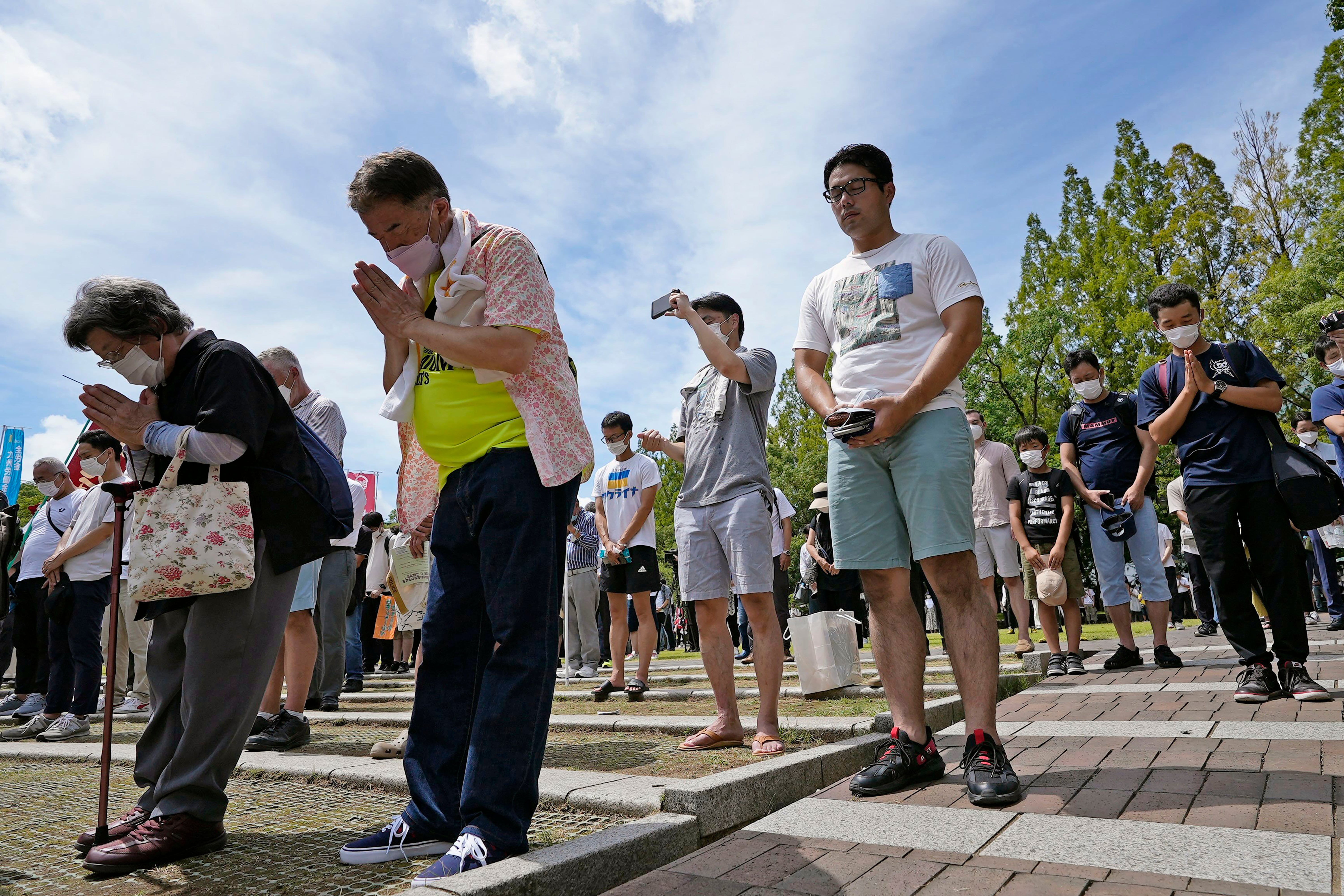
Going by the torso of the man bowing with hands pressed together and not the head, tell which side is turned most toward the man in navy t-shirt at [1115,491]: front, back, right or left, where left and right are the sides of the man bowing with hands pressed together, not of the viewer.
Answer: back

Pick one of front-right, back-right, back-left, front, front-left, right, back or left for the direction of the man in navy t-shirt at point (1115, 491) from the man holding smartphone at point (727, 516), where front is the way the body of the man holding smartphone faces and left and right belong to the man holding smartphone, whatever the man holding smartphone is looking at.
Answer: back

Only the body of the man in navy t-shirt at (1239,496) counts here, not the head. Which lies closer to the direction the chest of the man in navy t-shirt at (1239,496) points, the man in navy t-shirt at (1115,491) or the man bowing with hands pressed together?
the man bowing with hands pressed together

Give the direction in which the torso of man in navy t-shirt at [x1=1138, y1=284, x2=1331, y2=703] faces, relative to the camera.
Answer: toward the camera

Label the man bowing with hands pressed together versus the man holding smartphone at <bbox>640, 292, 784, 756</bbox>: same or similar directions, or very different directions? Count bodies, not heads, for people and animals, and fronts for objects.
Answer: same or similar directions

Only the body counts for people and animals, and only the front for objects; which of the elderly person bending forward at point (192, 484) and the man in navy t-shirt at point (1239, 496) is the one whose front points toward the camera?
the man in navy t-shirt

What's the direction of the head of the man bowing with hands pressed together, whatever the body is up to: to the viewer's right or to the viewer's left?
to the viewer's left

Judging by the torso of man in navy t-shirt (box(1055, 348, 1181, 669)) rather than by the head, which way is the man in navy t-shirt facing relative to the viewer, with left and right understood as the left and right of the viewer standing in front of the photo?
facing the viewer

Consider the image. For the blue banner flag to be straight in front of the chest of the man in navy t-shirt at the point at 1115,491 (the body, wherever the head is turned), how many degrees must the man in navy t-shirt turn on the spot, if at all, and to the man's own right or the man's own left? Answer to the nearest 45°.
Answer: approximately 90° to the man's own right

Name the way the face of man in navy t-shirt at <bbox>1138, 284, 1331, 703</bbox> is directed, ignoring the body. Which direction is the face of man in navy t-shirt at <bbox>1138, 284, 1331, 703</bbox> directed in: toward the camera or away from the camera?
toward the camera

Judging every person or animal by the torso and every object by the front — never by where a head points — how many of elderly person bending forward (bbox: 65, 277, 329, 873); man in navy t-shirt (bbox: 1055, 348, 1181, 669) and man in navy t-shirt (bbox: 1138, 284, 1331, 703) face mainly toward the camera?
2

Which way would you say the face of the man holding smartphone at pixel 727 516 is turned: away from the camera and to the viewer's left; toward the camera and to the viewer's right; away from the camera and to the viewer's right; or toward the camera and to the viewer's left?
toward the camera and to the viewer's left

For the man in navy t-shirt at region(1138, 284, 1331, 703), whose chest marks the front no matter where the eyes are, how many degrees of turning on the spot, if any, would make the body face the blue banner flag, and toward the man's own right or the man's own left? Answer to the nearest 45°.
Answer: approximately 90° to the man's own right

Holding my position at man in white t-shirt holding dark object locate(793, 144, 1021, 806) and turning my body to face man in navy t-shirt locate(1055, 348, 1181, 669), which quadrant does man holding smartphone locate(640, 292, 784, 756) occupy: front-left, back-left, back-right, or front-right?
front-left

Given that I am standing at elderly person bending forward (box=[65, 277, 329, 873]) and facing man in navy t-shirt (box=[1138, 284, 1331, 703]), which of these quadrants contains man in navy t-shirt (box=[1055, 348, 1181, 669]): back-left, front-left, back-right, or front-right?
front-left

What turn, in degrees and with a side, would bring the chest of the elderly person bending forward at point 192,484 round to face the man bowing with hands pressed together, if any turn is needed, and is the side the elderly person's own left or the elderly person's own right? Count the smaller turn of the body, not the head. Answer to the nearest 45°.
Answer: approximately 135° to the elderly person's own left

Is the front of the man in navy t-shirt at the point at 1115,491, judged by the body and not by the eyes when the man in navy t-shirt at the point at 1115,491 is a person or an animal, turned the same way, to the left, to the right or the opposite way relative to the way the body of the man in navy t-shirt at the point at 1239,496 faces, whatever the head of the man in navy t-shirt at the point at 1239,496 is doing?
the same way

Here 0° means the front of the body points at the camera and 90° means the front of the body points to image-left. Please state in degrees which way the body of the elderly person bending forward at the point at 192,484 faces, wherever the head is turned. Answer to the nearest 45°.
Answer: approximately 90°

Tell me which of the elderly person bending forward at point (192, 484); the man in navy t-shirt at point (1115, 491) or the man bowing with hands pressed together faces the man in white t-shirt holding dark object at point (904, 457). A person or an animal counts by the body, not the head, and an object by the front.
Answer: the man in navy t-shirt

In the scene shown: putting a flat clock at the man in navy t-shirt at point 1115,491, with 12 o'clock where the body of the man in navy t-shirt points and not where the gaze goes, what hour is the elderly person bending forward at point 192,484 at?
The elderly person bending forward is roughly at 1 o'clock from the man in navy t-shirt.

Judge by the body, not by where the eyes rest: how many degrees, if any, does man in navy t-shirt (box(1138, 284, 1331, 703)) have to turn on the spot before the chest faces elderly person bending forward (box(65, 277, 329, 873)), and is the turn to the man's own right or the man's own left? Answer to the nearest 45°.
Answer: approximately 45° to the man's own right
